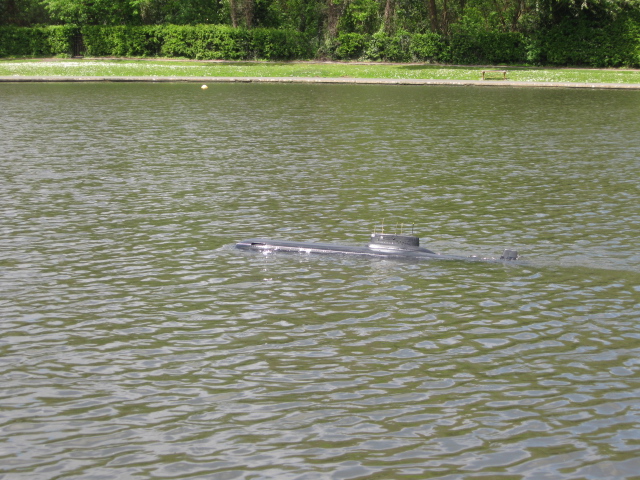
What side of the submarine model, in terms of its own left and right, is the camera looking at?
left
